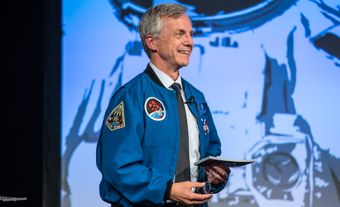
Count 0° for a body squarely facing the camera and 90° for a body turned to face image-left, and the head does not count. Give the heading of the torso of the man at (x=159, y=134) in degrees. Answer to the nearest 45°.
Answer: approximately 315°
